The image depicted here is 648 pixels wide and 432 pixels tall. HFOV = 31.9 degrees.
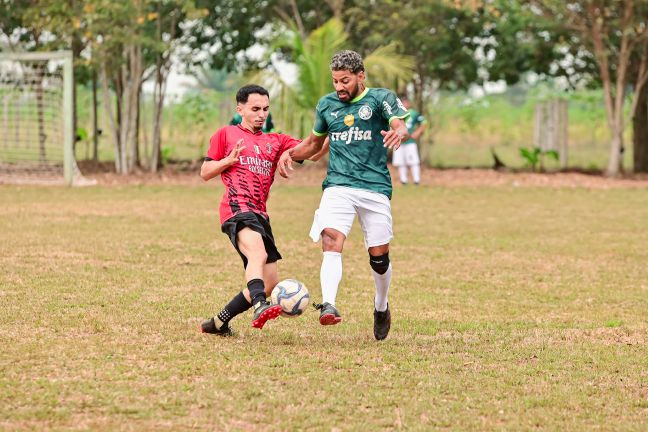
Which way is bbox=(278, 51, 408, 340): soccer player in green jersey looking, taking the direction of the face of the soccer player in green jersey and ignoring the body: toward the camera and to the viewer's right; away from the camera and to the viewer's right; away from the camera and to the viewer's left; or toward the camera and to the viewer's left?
toward the camera and to the viewer's left

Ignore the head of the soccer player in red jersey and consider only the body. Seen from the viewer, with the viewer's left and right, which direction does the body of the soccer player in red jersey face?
facing the viewer and to the right of the viewer

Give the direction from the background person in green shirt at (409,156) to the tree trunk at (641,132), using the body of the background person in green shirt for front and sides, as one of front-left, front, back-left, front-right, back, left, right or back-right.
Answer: back-left

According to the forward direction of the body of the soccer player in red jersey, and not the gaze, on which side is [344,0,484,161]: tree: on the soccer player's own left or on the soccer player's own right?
on the soccer player's own left

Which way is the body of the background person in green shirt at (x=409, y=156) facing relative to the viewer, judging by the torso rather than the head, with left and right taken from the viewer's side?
facing the viewer

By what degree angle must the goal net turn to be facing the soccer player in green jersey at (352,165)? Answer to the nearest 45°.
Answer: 0° — it already faces them

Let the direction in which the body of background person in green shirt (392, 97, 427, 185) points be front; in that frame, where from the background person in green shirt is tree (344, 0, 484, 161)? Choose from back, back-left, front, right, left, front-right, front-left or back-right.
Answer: back

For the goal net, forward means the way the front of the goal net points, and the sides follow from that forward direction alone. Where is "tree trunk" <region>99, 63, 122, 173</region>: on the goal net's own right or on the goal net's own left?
on the goal net's own left

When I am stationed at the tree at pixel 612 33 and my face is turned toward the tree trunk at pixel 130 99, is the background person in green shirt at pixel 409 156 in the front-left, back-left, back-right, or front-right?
front-left

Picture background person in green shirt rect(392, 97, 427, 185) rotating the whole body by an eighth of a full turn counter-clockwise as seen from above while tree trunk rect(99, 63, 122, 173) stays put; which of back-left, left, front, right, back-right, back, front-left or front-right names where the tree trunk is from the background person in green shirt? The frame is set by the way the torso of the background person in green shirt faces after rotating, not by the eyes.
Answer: back-right

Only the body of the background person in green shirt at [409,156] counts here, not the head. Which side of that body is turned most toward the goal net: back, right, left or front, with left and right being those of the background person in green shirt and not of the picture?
right

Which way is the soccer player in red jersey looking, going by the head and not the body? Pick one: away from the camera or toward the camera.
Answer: toward the camera
